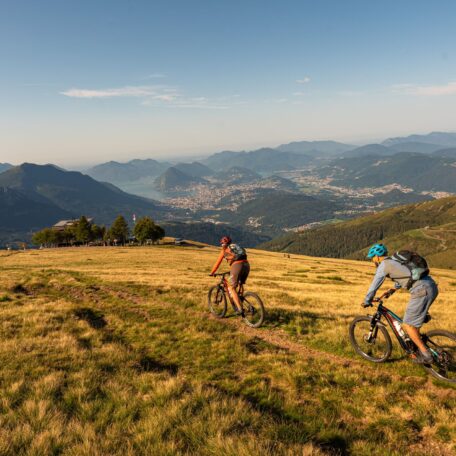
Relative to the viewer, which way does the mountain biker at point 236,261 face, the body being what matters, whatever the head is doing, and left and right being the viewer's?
facing away from the viewer and to the left of the viewer

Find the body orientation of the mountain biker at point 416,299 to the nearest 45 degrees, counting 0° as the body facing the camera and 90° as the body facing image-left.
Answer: approximately 90°

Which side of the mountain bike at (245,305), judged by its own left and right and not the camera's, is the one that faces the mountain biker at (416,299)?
back

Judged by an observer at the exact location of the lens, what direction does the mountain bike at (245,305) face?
facing away from the viewer and to the left of the viewer

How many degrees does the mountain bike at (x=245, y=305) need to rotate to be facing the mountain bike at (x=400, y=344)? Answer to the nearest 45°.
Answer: approximately 180°
